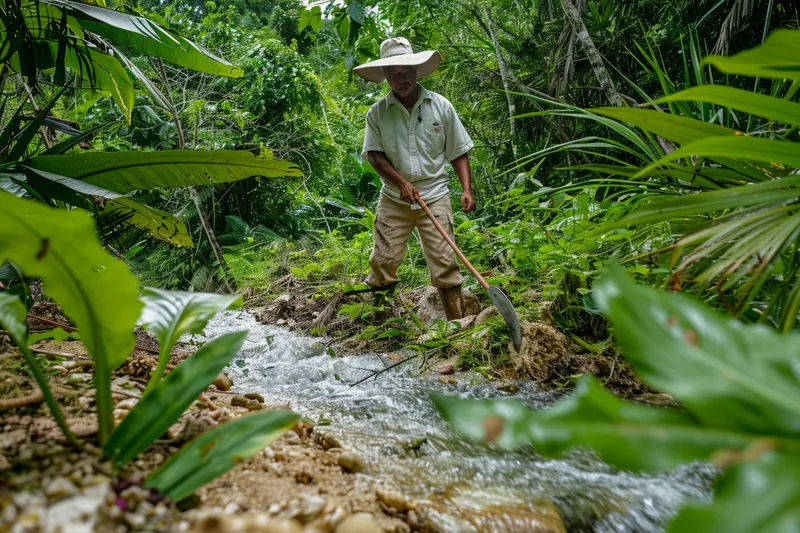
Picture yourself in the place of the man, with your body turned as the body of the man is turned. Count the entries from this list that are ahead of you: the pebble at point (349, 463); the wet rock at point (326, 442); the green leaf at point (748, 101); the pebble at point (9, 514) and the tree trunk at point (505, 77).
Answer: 4

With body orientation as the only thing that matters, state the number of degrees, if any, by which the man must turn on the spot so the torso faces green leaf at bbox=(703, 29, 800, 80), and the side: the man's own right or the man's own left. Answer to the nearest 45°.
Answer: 0° — they already face it

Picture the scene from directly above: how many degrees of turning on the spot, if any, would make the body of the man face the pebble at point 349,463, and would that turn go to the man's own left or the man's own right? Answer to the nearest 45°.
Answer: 0° — they already face it

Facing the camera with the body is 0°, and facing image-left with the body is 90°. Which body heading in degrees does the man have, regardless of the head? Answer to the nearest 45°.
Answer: approximately 0°

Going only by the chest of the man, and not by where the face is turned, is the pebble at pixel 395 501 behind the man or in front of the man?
in front

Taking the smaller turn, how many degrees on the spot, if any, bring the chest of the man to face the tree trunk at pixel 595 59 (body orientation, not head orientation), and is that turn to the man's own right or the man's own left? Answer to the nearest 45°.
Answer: approximately 90° to the man's own left

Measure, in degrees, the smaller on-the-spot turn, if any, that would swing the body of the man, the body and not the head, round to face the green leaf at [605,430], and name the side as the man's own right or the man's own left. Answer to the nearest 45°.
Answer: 0° — they already face it

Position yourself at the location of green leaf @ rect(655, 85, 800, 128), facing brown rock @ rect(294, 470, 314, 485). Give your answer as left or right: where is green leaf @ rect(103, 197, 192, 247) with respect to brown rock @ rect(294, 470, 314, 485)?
right
